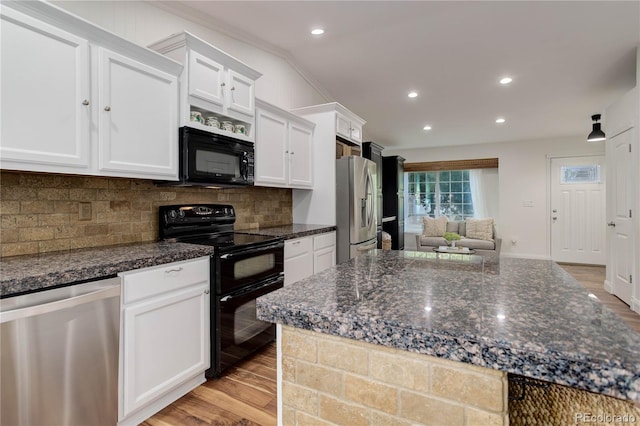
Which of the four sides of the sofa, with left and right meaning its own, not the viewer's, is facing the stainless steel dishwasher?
front

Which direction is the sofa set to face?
toward the camera

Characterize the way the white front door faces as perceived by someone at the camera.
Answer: facing the viewer

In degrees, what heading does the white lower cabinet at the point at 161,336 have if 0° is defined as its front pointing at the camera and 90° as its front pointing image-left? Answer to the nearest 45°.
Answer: approximately 315°

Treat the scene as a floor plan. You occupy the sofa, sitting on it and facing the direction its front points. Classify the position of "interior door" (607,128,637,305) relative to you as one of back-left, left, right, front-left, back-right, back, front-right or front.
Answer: front-left

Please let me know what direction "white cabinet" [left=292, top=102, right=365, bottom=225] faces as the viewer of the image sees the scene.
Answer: facing the viewer and to the right of the viewer

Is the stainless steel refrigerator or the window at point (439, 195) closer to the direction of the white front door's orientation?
the stainless steel refrigerator

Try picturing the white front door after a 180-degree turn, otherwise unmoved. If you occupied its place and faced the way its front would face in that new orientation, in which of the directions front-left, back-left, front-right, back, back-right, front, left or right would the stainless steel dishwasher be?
back

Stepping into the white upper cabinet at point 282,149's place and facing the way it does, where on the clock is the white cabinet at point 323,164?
The white cabinet is roughly at 9 o'clock from the white upper cabinet.

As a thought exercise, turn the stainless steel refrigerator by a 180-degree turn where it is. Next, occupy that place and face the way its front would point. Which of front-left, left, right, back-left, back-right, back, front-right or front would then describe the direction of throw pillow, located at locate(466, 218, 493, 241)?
right

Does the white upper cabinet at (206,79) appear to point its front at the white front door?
no

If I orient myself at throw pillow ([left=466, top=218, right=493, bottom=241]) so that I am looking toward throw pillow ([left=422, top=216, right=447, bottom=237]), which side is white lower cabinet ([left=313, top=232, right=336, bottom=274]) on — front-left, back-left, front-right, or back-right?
front-left

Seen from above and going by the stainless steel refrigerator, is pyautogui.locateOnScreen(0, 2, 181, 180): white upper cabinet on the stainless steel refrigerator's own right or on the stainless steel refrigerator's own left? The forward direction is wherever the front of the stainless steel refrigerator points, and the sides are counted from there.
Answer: on the stainless steel refrigerator's own right

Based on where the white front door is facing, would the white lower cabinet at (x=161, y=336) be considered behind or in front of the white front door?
in front

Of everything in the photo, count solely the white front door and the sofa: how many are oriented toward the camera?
2

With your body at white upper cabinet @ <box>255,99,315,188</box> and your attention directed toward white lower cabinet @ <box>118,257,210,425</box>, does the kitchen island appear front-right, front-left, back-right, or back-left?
front-left

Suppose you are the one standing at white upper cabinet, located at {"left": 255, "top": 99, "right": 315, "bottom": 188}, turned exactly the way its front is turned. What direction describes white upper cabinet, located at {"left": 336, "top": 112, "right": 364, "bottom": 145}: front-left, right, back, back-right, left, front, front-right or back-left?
left

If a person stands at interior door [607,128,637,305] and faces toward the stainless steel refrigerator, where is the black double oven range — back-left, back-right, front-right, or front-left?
front-left
